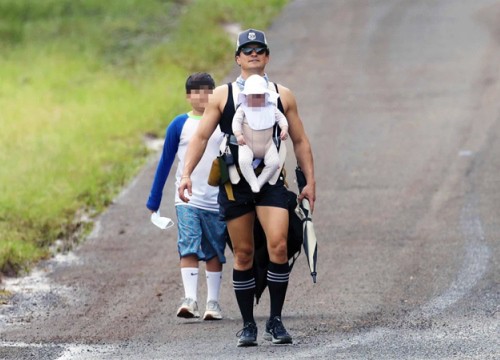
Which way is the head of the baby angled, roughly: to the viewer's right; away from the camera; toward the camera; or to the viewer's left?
toward the camera

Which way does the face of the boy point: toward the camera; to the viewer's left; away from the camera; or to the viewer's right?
toward the camera

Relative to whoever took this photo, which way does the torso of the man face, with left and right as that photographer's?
facing the viewer

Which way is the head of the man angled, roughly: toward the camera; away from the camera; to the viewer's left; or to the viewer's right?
toward the camera

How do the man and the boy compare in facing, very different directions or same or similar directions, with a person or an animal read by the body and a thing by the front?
same or similar directions

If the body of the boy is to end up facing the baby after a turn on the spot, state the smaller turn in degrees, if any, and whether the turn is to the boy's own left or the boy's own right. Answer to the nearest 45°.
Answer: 0° — they already face them

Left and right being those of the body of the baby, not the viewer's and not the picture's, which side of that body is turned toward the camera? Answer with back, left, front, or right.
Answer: front

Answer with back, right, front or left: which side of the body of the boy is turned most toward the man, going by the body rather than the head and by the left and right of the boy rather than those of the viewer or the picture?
front

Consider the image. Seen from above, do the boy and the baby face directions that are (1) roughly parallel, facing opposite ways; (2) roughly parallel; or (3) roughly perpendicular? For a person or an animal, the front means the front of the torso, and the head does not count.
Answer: roughly parallel

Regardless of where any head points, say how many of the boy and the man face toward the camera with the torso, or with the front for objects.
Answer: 2

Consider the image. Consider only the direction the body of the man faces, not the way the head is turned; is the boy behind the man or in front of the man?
behind
